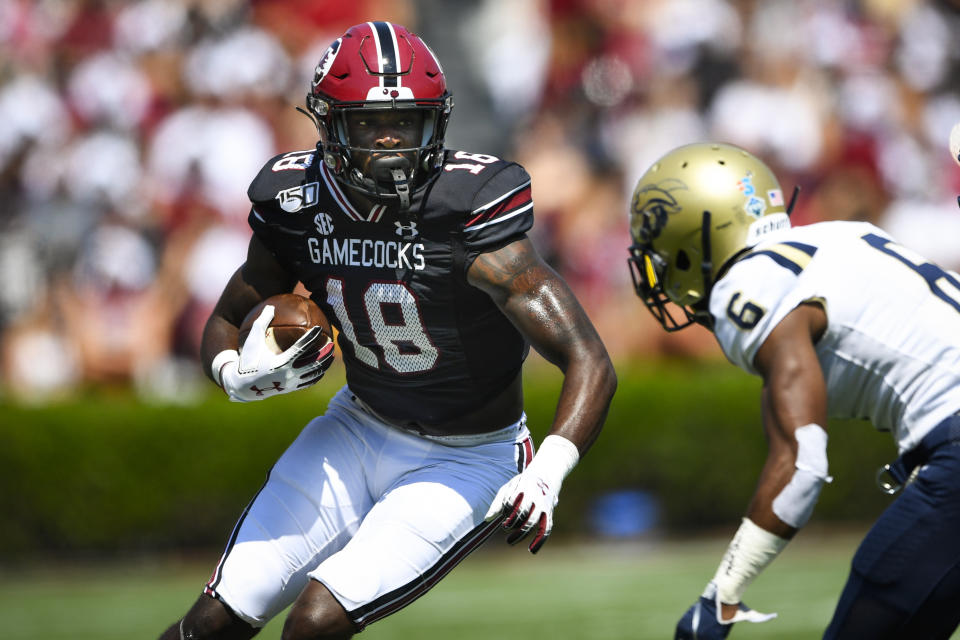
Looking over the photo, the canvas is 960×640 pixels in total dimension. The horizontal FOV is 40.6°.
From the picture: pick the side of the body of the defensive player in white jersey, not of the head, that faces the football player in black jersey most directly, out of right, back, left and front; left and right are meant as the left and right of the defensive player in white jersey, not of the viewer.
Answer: front

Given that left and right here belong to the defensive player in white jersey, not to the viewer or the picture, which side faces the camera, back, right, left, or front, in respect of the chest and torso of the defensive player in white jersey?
left

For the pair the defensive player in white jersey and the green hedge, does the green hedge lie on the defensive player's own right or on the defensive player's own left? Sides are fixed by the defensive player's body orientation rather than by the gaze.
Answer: on the defensive player's own right

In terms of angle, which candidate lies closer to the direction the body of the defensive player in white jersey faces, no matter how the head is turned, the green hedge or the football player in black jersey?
the football player in black jersey

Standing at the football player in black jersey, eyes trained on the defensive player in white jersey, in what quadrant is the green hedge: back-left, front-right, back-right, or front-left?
back-left
